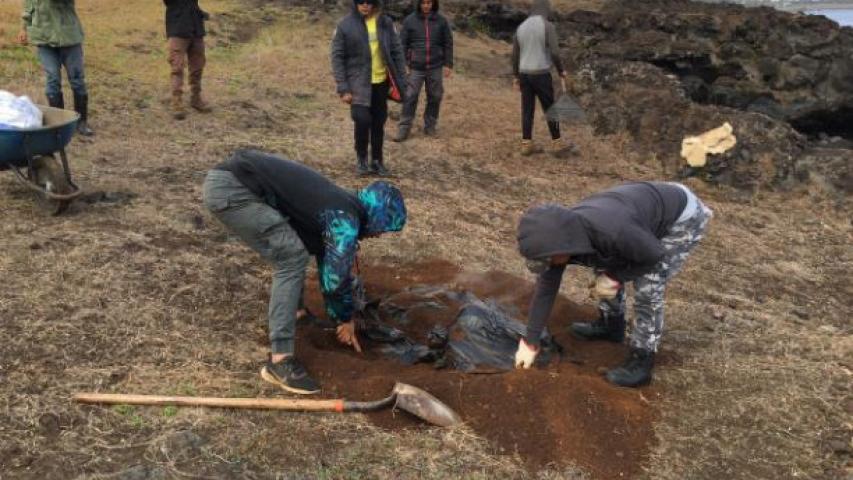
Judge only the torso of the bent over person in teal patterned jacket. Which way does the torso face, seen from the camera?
to the viewer's right

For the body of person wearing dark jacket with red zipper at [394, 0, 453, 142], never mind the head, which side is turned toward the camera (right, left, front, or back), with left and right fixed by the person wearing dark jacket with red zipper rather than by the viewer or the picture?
front

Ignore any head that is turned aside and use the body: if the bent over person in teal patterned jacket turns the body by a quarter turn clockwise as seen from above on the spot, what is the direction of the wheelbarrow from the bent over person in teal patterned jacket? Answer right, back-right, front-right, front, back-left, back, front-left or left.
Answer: back-right

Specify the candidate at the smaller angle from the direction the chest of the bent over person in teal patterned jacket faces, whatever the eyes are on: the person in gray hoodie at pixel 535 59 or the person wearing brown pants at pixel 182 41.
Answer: the person in gray hoodie

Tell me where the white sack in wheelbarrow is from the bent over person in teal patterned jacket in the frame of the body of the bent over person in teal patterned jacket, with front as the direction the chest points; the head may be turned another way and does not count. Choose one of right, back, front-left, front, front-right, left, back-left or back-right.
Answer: back-left

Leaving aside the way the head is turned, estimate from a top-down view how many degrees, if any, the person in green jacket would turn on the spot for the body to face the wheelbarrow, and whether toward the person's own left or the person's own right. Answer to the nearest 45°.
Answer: approximately 45° to the person's own right

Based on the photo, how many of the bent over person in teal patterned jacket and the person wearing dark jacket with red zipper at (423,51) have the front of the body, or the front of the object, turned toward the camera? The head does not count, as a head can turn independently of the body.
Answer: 1

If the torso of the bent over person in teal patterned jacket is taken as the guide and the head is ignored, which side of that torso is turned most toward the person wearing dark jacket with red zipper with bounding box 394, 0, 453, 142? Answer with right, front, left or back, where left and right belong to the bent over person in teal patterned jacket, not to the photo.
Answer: left

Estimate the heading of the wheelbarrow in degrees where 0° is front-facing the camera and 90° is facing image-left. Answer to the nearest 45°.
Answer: approximately 315°

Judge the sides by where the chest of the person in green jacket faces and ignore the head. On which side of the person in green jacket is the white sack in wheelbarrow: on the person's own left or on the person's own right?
on the person's own right

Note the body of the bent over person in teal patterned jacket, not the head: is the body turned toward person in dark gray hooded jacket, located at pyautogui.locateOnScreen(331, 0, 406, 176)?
no

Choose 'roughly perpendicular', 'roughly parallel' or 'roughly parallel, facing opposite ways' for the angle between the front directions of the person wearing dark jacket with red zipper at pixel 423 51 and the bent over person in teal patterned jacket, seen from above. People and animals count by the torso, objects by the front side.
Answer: roughly perpendicular

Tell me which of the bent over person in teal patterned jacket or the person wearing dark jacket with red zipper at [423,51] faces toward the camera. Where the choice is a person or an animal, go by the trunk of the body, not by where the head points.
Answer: the person wearing dark jacket with red zipper

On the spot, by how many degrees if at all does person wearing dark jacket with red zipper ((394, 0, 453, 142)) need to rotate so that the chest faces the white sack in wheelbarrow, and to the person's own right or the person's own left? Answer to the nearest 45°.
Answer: approximately 45° to the person's own right

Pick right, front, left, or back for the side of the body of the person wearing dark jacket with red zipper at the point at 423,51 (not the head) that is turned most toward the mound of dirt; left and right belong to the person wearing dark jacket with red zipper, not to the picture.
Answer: front

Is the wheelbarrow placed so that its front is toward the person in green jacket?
no

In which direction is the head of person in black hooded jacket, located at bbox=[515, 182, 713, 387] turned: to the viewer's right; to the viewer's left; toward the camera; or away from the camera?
to the viewer's left
